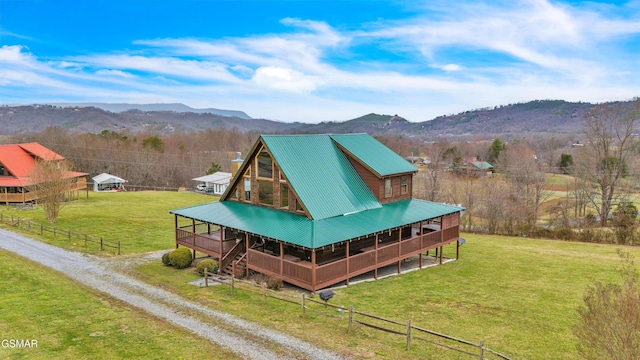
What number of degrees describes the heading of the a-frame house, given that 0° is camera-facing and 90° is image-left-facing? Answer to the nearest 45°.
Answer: approximately 45°

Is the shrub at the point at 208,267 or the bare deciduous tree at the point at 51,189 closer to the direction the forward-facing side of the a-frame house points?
the shrub

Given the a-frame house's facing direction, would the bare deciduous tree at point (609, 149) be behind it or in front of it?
behind

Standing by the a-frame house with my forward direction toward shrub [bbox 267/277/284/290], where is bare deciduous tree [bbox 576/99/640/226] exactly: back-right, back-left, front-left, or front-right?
back-left

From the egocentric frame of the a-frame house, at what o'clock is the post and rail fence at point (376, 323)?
The post and rail fence is roughly at 10 o'clock from the a-frame house.

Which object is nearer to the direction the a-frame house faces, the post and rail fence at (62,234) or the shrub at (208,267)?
the shrub

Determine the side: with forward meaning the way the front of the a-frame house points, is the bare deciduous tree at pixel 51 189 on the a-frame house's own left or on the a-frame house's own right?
on the a-frame house's own right
